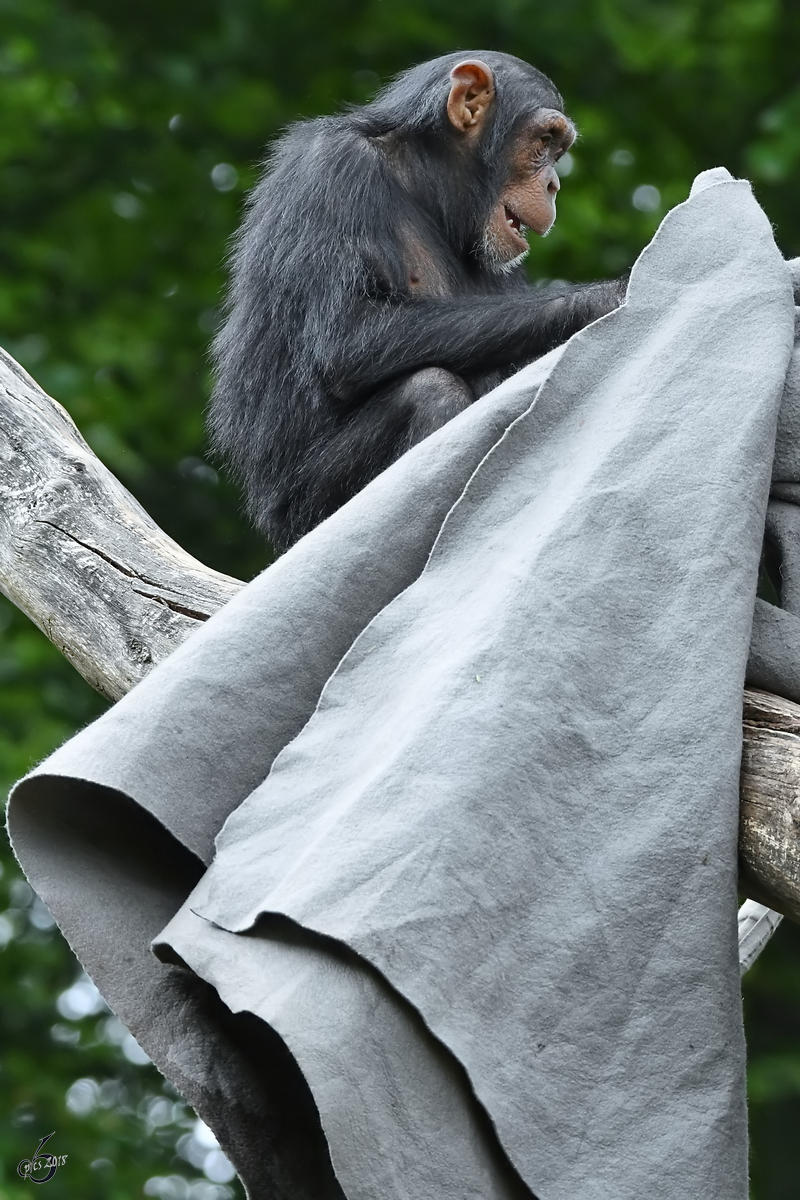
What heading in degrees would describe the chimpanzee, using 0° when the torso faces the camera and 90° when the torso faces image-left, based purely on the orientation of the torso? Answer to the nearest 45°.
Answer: approximately 270°

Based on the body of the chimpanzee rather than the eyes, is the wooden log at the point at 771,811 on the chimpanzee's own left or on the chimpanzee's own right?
on the chimpanzee's own right
